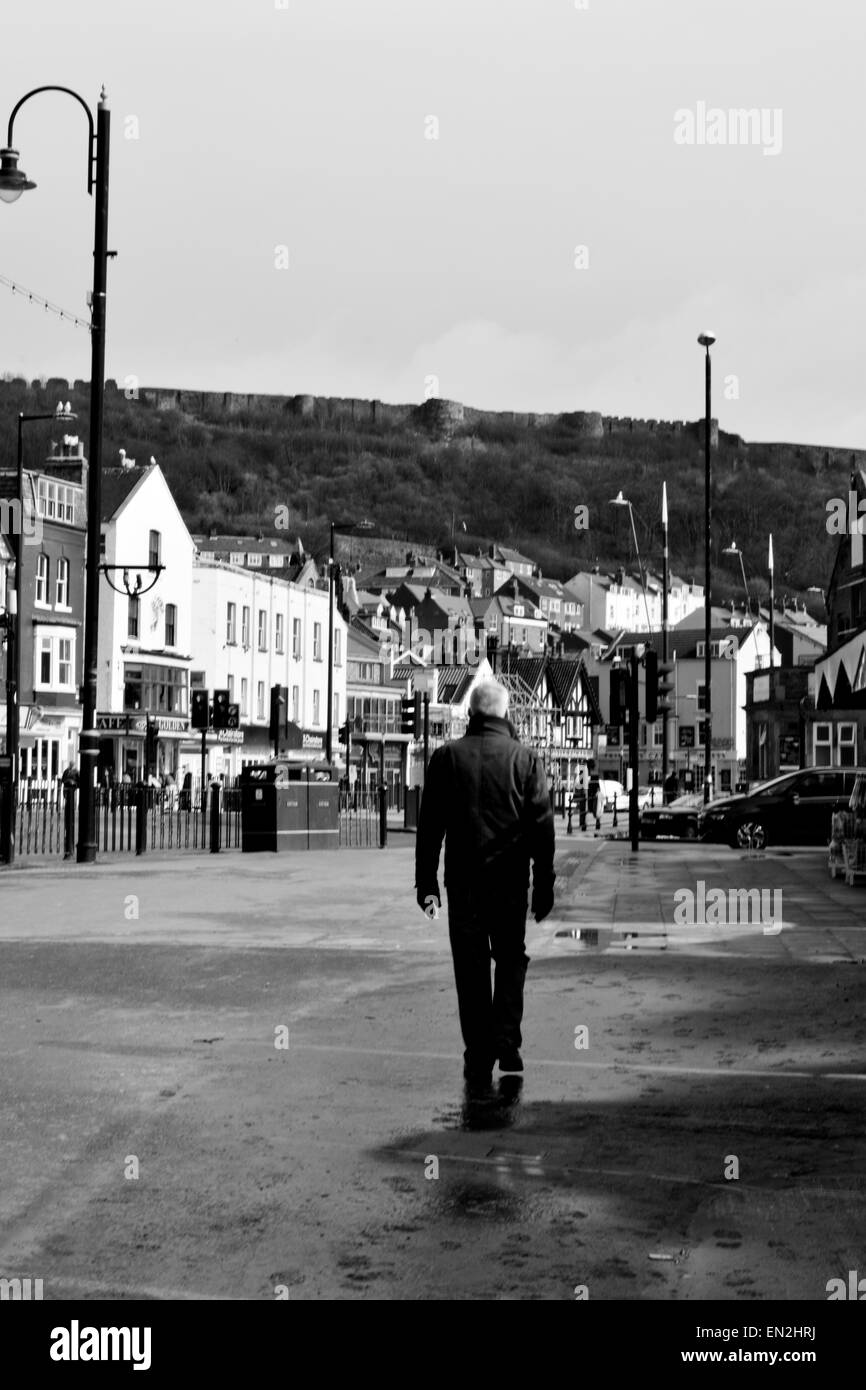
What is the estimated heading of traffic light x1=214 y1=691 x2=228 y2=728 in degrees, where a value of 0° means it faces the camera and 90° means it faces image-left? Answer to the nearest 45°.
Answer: approximately 0°

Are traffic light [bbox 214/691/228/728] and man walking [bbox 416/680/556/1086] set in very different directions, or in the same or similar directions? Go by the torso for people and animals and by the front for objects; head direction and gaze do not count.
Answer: very different directions

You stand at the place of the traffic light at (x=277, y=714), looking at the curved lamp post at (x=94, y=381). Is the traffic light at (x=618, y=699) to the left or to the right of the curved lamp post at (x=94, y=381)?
left

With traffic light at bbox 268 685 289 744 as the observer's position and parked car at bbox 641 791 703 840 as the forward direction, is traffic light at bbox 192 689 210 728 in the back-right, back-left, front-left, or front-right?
back-left

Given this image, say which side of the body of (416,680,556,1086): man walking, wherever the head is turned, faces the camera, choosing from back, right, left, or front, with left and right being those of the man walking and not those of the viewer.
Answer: back

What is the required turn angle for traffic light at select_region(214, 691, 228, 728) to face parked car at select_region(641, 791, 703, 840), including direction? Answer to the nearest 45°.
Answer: approximately 90° to its left
